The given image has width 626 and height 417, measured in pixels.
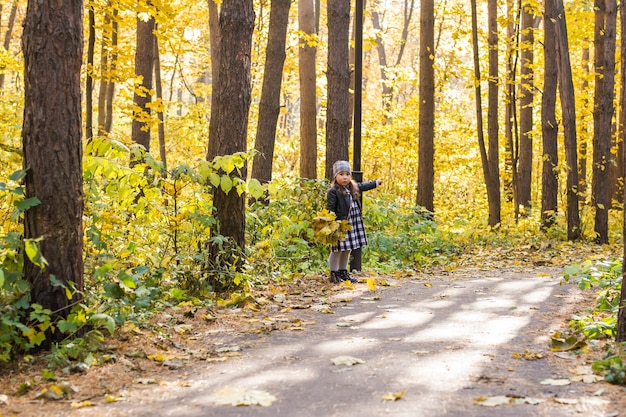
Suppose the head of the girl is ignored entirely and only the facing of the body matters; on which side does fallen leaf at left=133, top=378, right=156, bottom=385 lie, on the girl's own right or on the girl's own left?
on the girl's own right

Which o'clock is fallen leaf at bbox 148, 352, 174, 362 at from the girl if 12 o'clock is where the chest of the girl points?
The fallen leaf is roughly at 2 o'clock from the girl.

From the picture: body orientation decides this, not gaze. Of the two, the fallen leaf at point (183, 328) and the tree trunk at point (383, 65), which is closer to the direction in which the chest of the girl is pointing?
the fallen leaf

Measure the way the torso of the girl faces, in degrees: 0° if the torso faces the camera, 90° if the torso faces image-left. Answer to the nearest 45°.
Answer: approximately 315°

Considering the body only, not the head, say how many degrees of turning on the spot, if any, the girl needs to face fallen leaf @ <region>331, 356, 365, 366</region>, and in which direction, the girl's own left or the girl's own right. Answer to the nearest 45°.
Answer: approximately 45° to the girl's own right

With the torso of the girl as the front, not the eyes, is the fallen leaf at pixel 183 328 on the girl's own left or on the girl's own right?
on the girl's own right
